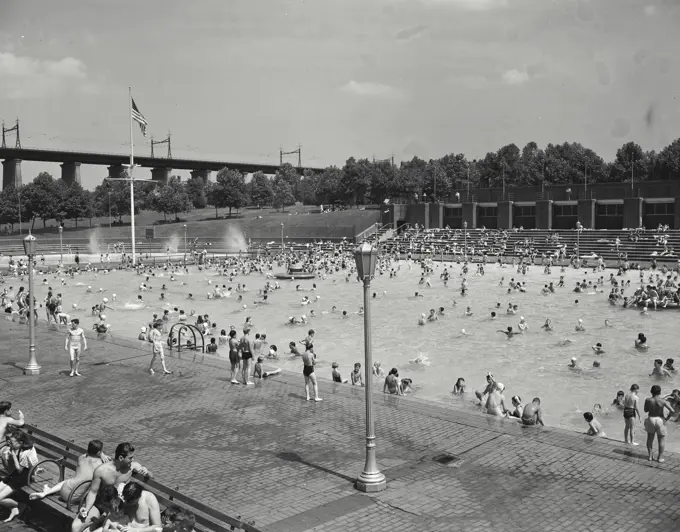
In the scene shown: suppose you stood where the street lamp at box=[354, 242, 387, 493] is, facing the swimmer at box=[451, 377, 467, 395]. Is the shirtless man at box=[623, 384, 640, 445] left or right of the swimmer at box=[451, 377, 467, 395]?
right

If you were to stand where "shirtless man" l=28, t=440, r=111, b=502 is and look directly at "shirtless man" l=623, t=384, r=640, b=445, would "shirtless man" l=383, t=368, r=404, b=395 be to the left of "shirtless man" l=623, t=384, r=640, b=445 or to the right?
left
